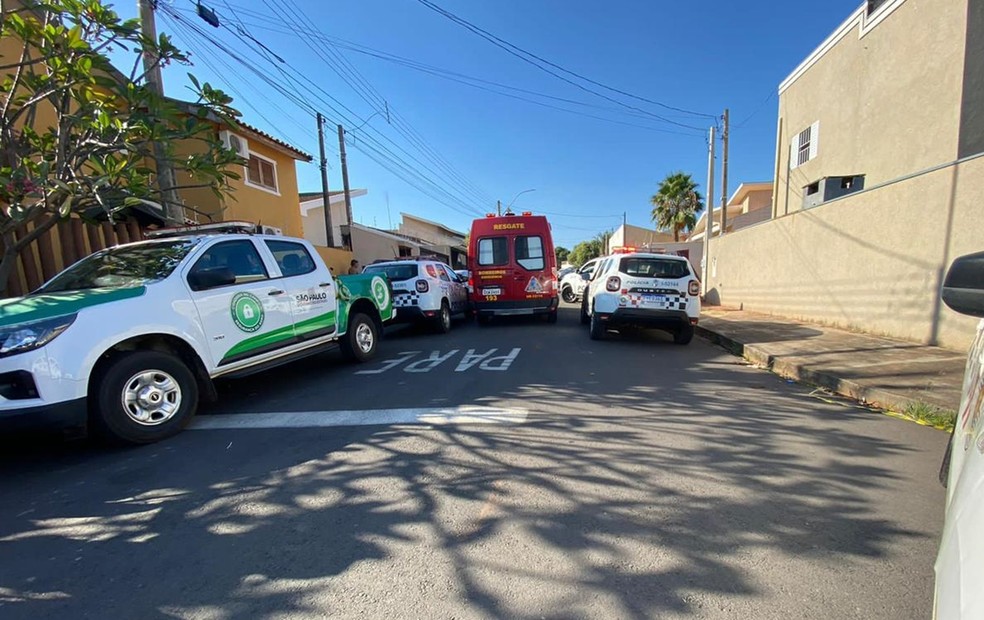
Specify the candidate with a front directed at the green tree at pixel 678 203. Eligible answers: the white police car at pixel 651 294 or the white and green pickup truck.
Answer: the white police car

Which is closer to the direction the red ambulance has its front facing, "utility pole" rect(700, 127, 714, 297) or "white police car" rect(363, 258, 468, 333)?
the utility pole

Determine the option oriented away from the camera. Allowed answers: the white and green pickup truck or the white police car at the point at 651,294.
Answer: the white police car

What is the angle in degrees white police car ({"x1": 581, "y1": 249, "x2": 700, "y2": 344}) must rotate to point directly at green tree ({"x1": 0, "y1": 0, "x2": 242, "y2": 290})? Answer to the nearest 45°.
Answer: approximately 135° to its left

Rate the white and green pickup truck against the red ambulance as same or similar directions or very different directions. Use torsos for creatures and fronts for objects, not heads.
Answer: very different directions

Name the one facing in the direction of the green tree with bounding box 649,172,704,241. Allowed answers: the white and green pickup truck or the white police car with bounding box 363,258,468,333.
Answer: the white police car

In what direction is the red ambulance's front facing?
away from the camera

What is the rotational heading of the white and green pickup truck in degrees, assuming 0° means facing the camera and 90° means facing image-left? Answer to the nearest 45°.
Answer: approximately 45°

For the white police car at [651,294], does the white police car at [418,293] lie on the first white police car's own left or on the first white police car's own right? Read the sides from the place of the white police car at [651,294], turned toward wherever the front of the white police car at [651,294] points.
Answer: on the first white police car's own left

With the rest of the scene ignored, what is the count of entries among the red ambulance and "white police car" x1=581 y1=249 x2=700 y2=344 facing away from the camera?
2

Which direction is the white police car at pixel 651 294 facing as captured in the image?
away from the camera

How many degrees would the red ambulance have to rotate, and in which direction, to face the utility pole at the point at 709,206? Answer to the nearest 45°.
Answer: approximately 45° to its right

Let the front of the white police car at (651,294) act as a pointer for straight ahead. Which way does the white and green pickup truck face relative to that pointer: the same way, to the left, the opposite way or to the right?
the opposite way

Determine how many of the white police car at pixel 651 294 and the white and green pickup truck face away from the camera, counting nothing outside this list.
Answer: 1

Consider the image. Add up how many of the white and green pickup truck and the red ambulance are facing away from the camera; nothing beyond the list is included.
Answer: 1
